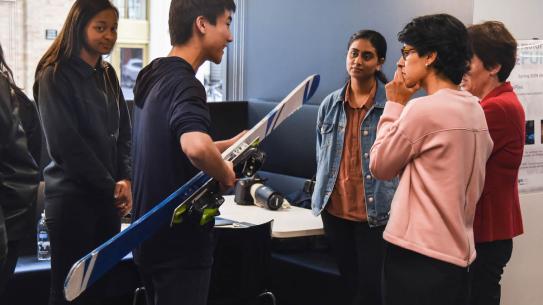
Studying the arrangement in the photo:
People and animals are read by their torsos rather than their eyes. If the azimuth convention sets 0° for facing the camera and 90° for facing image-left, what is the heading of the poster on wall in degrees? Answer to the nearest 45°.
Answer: approximately 0°

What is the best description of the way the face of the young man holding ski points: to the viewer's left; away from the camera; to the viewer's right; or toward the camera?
to the viewer's right

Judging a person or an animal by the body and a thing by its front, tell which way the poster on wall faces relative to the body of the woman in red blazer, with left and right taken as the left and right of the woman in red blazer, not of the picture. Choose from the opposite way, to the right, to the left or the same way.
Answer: to the left

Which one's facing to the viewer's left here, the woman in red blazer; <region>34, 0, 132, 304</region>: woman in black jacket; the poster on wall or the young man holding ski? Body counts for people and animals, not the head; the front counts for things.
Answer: the woman in red blazer

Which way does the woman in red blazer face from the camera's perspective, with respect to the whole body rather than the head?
to the viewer's left

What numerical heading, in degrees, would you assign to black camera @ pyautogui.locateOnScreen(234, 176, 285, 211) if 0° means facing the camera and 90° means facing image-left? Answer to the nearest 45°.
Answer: approximately 315°

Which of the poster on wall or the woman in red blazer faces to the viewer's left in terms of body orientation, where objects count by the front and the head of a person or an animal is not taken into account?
the woman in red blazer

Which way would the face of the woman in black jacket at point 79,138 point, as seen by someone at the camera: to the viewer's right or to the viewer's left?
to the viewer's right

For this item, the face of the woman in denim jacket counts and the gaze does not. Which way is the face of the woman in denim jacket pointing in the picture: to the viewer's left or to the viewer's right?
to the viewer's left

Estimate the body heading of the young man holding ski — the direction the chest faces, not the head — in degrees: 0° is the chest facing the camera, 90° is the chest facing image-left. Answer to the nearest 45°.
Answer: approximately 225°
